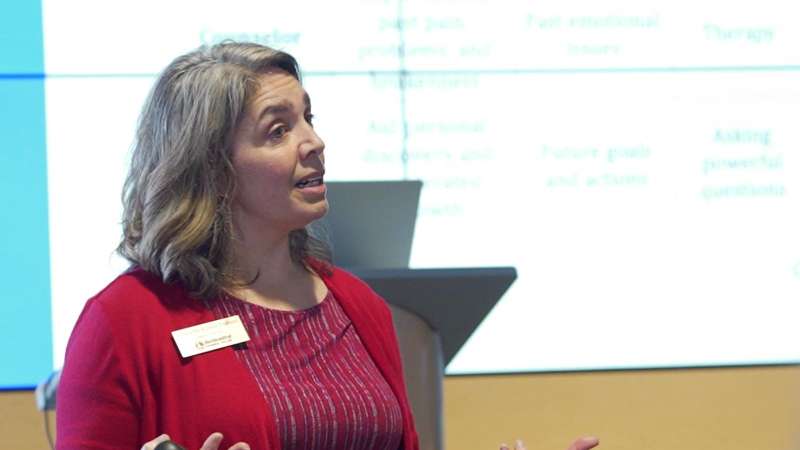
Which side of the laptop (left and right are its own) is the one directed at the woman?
back

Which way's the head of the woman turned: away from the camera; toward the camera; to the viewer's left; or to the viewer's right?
to the viewer's right

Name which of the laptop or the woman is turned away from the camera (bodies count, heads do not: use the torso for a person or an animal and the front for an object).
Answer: the laptop

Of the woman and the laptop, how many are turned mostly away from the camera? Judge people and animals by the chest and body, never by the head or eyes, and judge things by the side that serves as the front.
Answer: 1

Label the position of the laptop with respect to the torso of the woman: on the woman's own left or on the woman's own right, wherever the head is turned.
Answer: on the woman's own left

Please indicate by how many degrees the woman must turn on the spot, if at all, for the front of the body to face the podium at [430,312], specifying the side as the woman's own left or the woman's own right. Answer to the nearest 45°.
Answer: approximately 90° to the woman's own left

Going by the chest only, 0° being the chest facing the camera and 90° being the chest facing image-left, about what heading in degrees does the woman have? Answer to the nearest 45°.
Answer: approximately 315°

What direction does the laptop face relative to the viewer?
away from the camera
